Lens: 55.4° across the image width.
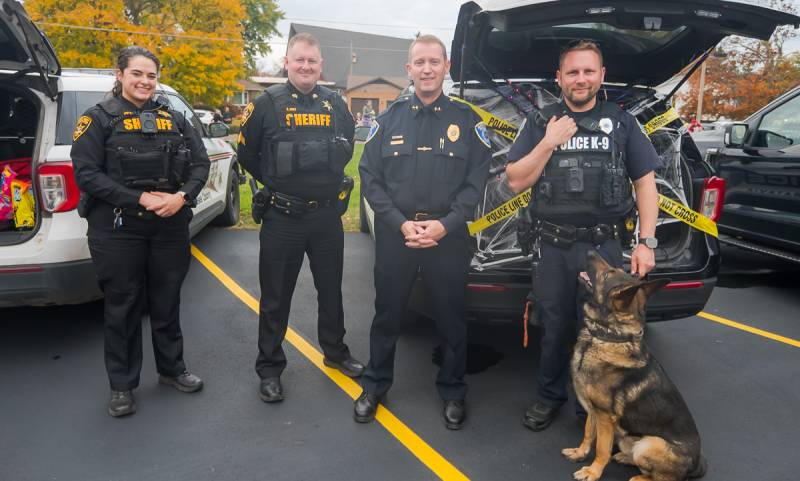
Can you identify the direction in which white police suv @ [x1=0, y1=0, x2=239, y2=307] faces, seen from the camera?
facing away from the viewer and to the right of the viewer

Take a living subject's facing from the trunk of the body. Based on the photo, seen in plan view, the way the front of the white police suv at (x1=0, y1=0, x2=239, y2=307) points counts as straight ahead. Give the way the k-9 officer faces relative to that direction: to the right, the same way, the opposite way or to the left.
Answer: the opposite way

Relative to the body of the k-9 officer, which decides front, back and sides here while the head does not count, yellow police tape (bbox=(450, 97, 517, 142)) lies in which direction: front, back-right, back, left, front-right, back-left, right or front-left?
back-right

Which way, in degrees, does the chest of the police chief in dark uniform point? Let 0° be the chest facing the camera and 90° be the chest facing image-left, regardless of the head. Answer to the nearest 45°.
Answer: approximately 0°
